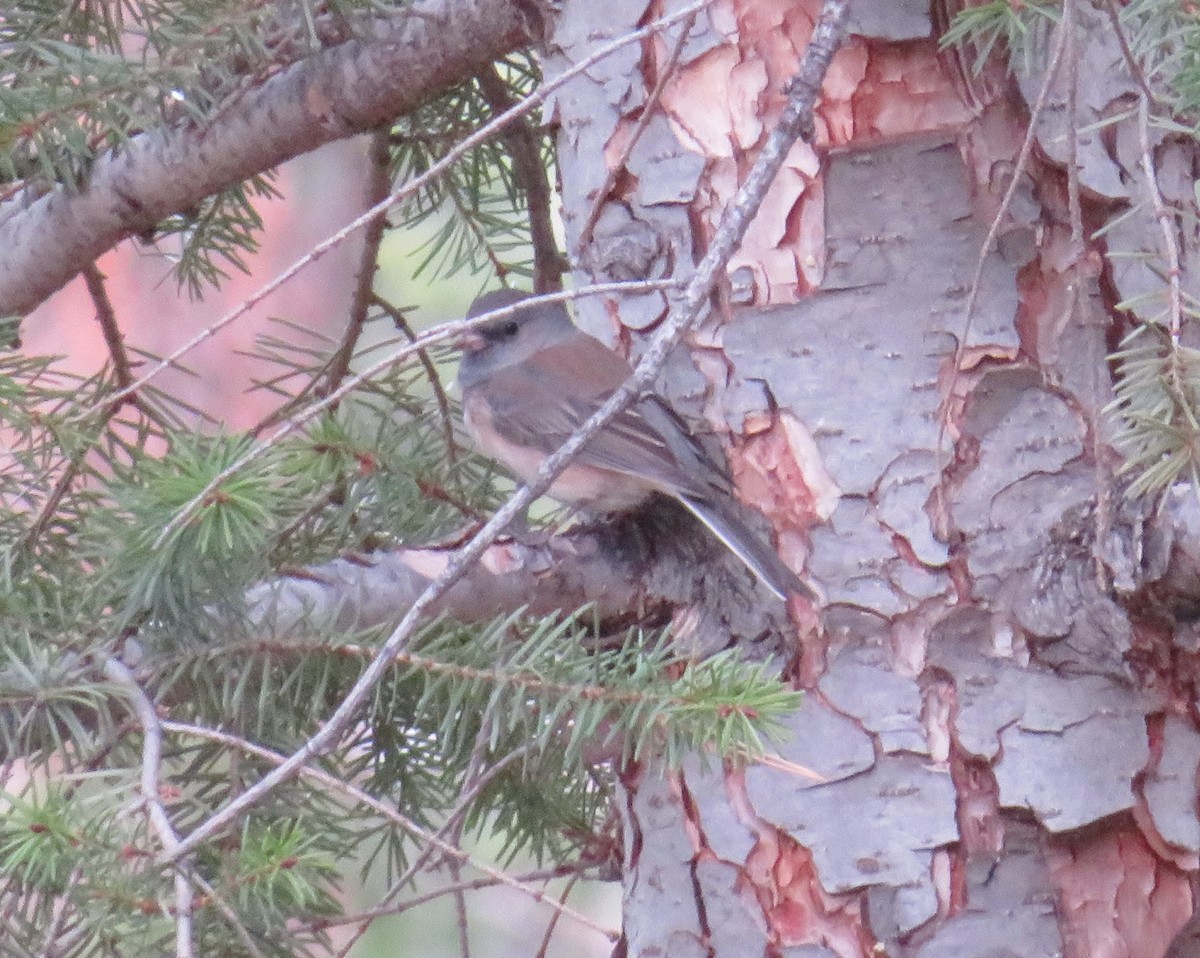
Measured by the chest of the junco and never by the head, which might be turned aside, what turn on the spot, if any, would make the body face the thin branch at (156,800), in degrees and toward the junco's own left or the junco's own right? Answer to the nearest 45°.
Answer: approximately 90° to the junco's own left

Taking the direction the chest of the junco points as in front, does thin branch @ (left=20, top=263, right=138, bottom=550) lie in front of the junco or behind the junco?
in front

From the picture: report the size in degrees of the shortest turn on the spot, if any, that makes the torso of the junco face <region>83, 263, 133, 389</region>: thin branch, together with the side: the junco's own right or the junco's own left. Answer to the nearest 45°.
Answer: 0° — it already faces it

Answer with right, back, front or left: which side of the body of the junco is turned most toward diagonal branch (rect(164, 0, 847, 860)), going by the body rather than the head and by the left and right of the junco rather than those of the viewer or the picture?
left

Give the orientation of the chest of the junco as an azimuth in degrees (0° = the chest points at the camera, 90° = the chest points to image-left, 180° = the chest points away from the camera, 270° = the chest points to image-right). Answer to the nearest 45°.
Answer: approximately 90°
